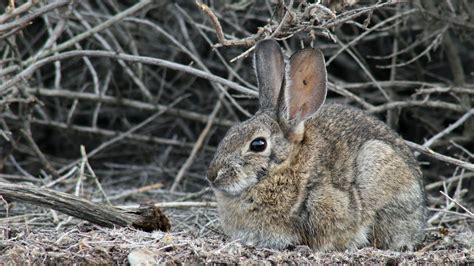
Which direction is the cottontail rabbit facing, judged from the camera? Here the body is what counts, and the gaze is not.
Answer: to the viewer's left

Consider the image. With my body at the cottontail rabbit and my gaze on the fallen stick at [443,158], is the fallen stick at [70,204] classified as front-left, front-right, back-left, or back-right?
back-left

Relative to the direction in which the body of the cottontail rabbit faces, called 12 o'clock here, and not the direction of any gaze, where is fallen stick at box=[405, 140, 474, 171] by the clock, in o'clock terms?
The fallen stick is roughly at 5 o'clock from the cottontail rabbit.

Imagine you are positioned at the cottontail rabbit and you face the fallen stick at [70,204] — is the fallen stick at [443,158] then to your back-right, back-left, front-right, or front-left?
back-right

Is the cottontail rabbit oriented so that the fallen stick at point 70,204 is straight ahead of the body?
yes
